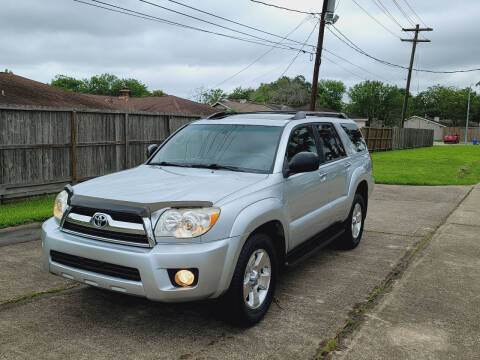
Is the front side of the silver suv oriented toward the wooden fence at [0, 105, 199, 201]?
no

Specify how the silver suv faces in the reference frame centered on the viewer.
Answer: facing the viewer and to the left of the viewer

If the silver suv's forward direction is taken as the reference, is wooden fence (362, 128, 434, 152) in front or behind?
behind

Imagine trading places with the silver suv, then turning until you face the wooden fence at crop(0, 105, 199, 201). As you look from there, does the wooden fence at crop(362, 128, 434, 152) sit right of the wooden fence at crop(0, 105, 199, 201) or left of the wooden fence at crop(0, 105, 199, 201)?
right
